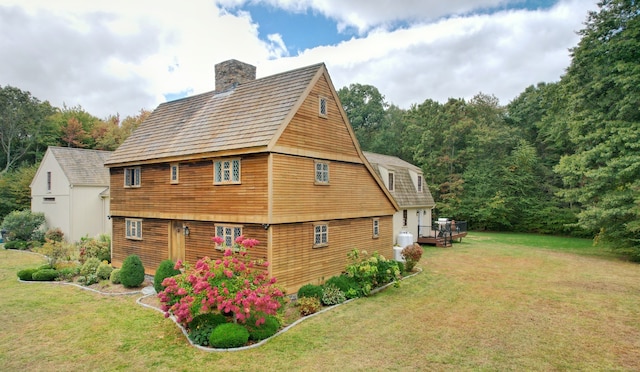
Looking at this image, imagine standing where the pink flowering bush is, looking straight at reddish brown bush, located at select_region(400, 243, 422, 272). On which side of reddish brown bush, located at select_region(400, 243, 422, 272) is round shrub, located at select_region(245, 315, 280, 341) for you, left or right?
right

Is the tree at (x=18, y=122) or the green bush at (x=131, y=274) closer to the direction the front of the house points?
the green bush

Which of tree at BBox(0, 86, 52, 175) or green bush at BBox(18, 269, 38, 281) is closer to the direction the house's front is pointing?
the green bush

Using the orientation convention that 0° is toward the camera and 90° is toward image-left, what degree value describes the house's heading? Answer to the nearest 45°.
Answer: approximately 45°

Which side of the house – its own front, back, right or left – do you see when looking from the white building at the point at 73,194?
right

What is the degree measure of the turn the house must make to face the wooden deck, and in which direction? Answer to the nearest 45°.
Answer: approximately 180°
